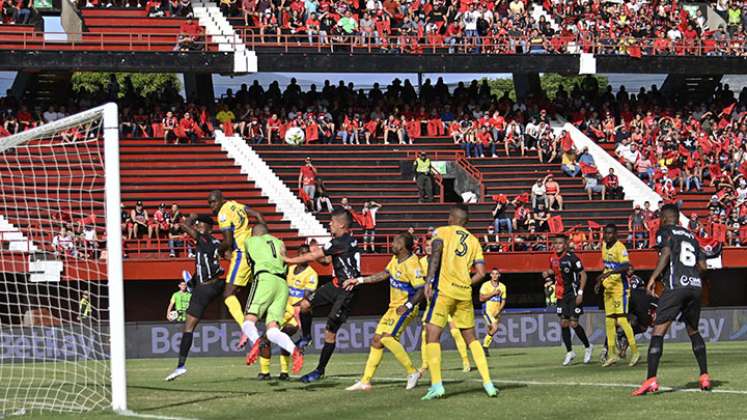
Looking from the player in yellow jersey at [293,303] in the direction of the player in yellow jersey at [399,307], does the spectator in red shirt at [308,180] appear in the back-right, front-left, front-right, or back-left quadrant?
back-left

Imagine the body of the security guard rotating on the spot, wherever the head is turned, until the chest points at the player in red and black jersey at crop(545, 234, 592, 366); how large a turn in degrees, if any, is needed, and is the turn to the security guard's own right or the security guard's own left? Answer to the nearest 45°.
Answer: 0° — they already face them

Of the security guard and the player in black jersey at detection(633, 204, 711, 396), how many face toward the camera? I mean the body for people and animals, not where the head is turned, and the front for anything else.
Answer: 1

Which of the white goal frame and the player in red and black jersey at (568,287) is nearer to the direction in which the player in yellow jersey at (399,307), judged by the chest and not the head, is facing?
the white goal frame

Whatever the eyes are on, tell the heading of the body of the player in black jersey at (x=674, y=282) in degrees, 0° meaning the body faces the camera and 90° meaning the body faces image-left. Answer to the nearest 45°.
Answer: approximately 135°

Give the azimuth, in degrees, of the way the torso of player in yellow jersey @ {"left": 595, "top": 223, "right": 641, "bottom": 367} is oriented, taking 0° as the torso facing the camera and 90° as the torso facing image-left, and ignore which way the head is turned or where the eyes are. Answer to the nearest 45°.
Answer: approximately 45°

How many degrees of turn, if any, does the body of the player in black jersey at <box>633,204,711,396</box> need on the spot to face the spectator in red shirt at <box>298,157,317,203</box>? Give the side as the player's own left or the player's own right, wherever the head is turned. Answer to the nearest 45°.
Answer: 0° — they already face them

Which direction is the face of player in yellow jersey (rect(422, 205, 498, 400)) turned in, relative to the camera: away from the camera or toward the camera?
away from the camera

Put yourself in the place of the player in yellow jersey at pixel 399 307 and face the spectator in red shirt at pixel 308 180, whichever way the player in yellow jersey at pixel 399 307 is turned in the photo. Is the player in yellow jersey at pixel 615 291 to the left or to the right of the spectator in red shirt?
right

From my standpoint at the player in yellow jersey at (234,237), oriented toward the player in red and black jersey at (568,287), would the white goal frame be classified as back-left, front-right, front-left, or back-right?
back-right

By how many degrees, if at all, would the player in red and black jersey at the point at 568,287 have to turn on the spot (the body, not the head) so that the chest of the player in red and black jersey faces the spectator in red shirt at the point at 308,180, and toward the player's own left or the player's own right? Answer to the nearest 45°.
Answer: approximately 90° to the player's own right

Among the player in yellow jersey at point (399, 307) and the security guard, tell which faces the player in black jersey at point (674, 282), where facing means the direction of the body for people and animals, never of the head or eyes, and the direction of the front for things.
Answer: the security guard

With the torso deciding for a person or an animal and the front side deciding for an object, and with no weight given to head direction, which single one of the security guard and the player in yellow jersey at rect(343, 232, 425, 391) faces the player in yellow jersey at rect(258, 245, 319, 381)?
the security guard

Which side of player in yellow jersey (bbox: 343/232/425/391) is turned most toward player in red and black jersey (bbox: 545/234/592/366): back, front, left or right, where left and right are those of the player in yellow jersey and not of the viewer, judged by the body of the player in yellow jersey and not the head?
back
